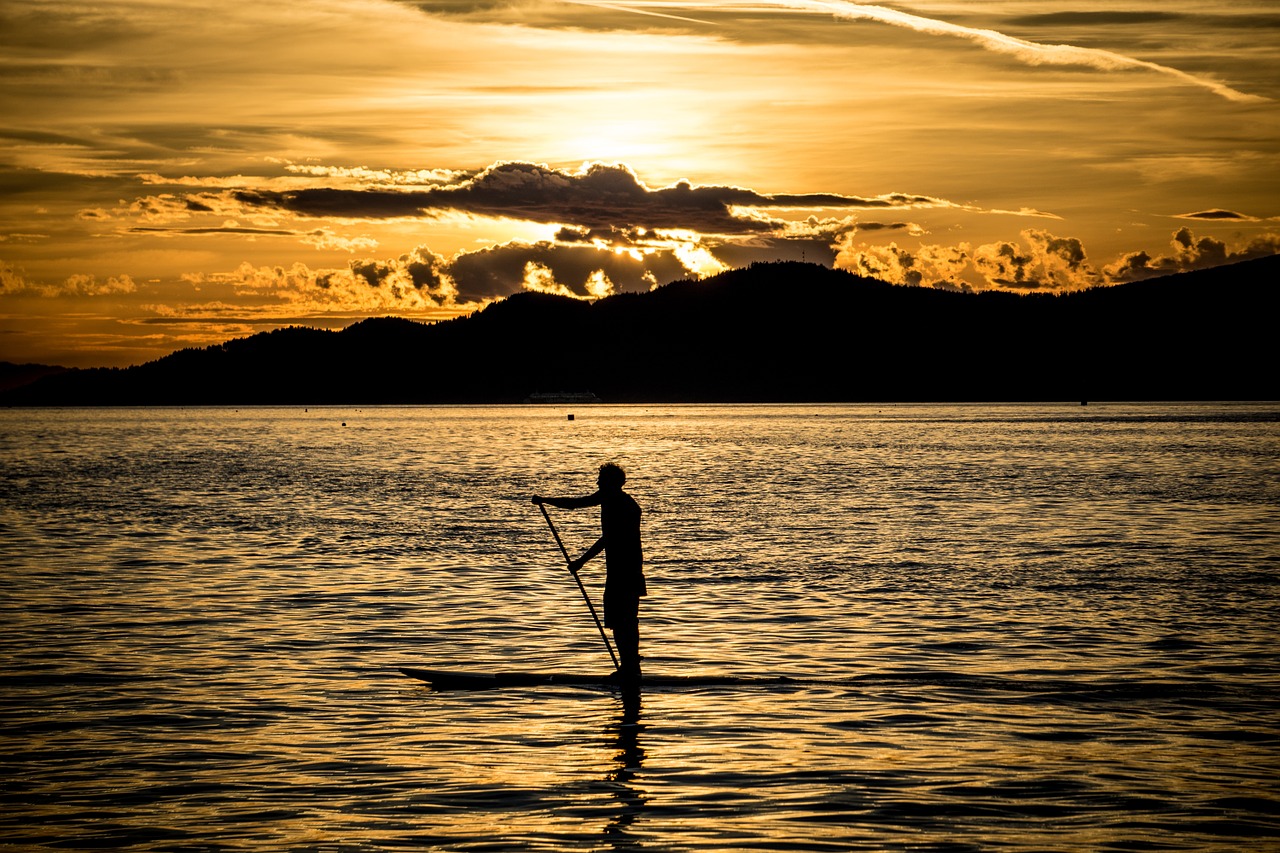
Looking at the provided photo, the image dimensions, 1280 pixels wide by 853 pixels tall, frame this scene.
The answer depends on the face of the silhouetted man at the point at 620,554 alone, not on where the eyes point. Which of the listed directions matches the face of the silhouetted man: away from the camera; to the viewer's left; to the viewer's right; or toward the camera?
to the viewer's left

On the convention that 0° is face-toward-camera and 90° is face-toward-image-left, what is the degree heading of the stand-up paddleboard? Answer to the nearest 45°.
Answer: approximately 90°

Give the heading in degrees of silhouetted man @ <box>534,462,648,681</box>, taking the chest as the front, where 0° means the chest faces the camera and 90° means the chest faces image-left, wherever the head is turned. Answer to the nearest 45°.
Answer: approximately 90°
